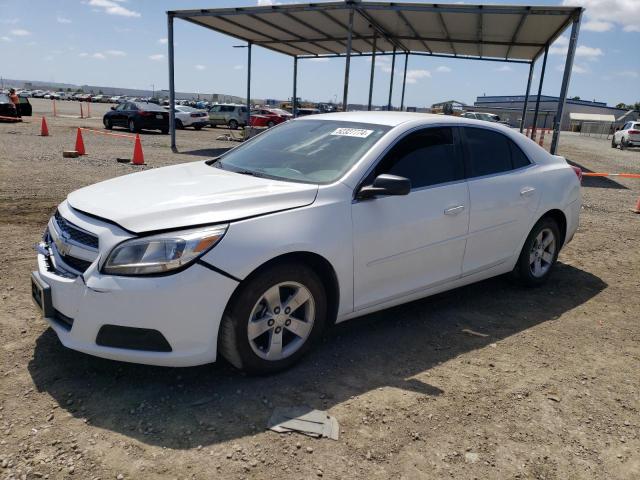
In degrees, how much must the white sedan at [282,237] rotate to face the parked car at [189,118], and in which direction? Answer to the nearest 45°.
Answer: approximately 135° to its right

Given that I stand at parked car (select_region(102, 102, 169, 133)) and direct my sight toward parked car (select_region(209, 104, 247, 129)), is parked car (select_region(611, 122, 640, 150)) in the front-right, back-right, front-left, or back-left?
front-right

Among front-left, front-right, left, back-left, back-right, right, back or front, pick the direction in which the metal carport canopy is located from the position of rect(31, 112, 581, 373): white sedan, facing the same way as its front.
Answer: back-right

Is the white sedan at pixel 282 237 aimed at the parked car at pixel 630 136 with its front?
no

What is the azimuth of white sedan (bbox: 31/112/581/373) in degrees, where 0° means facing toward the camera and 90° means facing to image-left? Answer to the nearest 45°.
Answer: approximately 45°

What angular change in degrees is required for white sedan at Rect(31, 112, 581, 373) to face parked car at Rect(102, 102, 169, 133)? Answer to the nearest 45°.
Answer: approximately 135° to its right

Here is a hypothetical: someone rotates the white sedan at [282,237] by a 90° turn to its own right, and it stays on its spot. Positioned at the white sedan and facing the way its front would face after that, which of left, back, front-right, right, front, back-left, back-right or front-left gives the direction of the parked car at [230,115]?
front-right

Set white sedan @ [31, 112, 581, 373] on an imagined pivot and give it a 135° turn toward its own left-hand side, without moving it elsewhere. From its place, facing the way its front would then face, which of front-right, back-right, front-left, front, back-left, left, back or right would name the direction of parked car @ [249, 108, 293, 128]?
left
